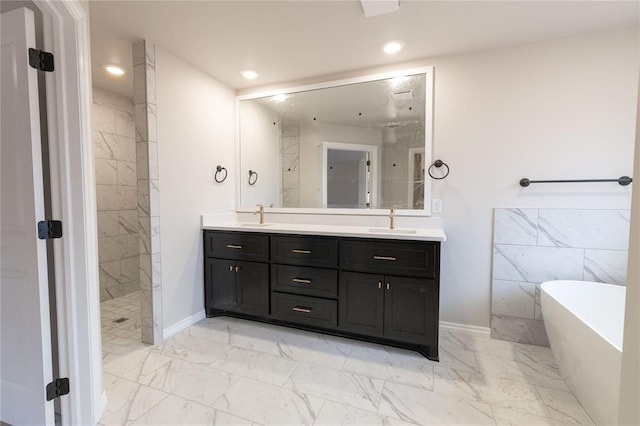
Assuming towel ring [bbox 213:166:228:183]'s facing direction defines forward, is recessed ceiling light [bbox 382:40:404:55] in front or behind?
in front

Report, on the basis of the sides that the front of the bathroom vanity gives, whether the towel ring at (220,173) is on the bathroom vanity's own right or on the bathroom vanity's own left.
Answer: on the bathroom vanity's own right

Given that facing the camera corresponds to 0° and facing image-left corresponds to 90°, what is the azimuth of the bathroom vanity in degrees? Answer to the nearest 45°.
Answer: approximately 45°

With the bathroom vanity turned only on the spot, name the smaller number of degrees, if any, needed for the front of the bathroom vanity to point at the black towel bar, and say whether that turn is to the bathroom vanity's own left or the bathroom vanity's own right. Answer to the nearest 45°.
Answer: approximately 135° to the bathroom vanity's own left

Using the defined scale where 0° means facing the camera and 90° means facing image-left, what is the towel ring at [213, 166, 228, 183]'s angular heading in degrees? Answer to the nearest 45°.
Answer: approximately 315°

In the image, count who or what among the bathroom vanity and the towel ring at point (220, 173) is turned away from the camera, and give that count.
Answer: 0

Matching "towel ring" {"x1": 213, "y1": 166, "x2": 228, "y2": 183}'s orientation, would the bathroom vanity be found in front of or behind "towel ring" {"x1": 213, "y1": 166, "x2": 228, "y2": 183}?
in front

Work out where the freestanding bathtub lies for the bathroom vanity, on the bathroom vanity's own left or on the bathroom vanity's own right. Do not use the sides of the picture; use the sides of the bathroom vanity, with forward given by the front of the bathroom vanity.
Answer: on the bathroom vanity's own left
